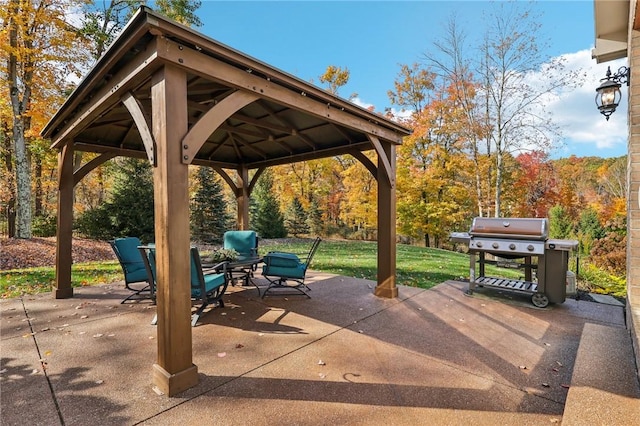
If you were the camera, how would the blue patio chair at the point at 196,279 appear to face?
facing away from the viewer and to the right of the viewer

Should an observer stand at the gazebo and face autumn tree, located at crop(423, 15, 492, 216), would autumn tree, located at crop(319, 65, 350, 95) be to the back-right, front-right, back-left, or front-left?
front-left

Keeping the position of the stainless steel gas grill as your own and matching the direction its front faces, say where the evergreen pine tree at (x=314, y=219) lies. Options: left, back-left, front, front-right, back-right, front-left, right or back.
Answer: right

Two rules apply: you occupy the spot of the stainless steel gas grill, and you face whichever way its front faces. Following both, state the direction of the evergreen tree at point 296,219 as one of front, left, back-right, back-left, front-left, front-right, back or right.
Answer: right

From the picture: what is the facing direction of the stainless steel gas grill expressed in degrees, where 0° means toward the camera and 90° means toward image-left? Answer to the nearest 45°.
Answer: approximately 45°

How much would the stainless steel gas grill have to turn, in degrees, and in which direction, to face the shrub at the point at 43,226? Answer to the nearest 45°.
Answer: approximately 45° to its right

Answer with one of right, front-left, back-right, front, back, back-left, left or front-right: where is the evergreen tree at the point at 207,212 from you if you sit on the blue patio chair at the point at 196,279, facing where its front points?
front-left

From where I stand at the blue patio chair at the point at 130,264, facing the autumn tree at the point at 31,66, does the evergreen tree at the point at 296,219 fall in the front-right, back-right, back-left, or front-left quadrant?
front-right

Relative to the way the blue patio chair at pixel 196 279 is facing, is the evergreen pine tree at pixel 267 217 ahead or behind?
ahead

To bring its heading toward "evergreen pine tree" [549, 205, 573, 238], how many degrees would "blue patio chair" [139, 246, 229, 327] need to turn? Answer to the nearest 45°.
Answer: approximately 45° to its right

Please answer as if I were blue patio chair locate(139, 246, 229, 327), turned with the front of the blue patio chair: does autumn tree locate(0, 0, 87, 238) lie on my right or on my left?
on my left

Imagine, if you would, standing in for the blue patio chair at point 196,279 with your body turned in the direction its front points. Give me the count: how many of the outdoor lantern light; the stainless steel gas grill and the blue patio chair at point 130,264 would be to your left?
1

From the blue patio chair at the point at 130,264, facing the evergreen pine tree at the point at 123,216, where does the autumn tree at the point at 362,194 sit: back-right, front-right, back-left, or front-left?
front-right
